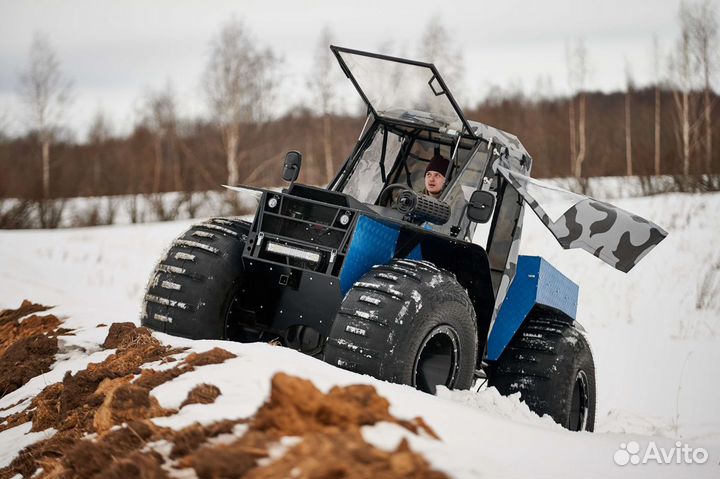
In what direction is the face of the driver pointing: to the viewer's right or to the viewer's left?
to the viewer's left

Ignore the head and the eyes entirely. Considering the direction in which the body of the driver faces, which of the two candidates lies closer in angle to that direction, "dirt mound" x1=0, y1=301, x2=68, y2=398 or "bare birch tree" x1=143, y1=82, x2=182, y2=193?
the dirt mound

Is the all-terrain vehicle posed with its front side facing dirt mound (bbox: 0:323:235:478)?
yes

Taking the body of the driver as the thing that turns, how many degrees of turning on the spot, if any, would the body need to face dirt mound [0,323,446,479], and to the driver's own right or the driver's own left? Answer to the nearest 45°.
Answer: approximately 45° to the driver's own left

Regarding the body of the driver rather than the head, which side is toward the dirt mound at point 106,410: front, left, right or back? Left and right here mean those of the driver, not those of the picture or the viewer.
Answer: front

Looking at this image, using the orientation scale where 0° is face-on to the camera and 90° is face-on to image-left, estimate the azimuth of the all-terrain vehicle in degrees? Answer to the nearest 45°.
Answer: approximately 45°

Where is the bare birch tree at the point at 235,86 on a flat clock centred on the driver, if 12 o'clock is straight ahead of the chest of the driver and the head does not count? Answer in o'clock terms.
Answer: The bare birch tree is roughly at 4 o'clock from the driver.

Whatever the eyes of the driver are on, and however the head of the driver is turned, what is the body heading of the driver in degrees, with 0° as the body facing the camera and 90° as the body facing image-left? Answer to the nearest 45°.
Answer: approximately 45°

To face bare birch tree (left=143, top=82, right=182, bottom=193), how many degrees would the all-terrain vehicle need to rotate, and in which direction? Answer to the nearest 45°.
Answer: approximately 135° to its right

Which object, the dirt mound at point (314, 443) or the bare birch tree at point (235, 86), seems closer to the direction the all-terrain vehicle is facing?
the dirt mound
